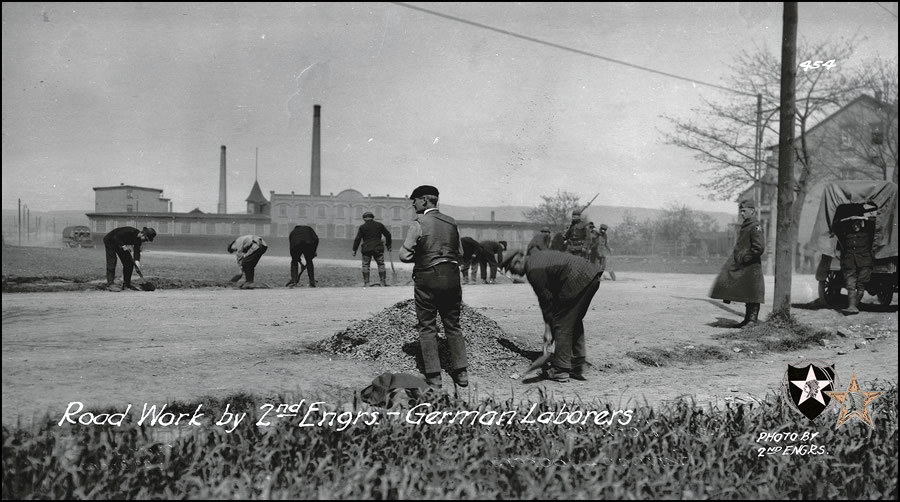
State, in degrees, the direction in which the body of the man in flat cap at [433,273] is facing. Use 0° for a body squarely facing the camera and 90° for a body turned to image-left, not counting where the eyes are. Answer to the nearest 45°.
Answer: approximately 135°

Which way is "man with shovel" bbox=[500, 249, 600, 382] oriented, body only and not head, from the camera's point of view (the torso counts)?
to the viewer's left

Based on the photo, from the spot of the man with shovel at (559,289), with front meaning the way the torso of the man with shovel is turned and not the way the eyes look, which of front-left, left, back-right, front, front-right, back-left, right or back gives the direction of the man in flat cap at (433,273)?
front-left

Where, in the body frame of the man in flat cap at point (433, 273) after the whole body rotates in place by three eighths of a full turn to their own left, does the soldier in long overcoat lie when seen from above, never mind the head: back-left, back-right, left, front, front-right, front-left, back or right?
back-left

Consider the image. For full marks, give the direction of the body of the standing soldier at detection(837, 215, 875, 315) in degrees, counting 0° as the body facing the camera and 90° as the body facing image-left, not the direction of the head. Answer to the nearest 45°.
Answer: approximately 0°

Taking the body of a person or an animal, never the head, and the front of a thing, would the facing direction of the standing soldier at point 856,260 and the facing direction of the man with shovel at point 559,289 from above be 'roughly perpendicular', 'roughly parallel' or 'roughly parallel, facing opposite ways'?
roughly perpendicular

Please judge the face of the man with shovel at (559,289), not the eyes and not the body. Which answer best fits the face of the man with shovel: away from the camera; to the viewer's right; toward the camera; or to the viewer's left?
to the viewer's left

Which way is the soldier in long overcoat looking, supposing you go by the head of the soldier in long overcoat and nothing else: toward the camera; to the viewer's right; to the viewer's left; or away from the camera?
to the viewer's left

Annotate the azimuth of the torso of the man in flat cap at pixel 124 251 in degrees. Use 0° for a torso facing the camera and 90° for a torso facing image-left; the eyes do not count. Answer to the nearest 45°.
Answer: approximately 270°
